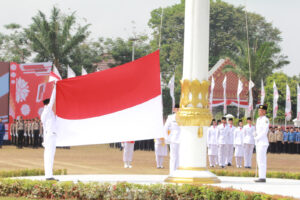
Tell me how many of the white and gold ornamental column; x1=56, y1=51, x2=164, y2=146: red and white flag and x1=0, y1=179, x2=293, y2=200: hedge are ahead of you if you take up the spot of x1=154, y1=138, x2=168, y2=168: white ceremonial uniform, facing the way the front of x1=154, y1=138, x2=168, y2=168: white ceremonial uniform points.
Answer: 3

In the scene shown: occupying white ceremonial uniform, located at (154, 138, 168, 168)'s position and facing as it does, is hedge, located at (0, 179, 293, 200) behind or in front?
in front

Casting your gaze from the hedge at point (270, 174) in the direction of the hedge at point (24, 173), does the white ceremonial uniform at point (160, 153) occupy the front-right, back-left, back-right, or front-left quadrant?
front-right

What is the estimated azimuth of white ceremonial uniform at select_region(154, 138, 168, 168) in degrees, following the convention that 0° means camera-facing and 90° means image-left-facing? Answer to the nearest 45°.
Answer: approximately 0°

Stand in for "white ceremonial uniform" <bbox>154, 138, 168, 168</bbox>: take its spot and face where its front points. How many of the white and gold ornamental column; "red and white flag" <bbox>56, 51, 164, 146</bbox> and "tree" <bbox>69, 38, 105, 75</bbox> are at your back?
1

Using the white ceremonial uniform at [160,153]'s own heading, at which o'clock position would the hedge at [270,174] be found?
The hedge is roughly at 11 o'clock from the white ceremonial uniform.

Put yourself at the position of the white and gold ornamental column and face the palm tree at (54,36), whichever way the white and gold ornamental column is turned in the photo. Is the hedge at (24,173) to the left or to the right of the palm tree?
left

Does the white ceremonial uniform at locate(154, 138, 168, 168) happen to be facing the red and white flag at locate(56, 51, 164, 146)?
yes

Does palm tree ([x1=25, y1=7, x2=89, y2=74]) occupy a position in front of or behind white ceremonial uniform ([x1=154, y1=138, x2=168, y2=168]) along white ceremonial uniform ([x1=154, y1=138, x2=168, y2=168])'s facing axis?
behind

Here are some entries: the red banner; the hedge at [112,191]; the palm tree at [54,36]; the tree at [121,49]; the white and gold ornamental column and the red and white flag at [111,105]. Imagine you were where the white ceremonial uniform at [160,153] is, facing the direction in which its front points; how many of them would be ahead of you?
3

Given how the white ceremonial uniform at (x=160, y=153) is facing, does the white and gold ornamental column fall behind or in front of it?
in front

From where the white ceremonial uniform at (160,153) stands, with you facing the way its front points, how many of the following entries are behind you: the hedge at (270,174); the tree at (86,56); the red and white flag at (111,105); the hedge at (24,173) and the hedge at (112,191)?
1
